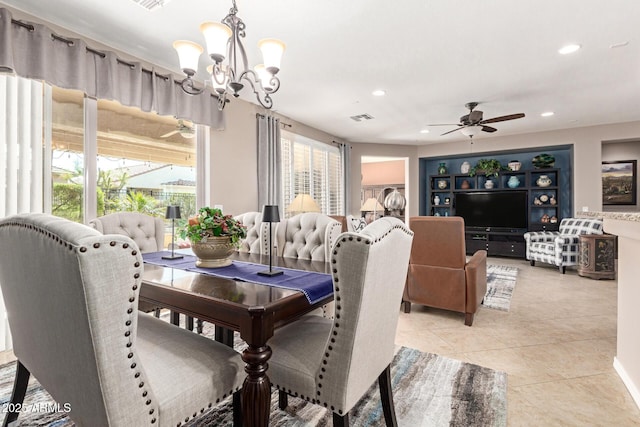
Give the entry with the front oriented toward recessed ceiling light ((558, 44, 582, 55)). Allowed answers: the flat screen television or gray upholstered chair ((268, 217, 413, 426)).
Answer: the flat screen television

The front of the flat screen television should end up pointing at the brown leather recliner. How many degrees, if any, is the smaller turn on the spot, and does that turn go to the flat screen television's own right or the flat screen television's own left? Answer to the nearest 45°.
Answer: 0° — it already faces it

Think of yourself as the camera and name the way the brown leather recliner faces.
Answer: facing away from the viewer and to the right of the viewer

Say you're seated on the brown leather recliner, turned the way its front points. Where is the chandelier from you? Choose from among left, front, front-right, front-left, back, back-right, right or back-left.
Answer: back

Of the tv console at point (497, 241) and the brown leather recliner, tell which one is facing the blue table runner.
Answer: the tv console

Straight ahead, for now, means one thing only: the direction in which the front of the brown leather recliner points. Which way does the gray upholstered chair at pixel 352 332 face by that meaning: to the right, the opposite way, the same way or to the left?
to the left

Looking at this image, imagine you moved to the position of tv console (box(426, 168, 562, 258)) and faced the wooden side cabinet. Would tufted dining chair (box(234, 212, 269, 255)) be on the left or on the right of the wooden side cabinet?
right
